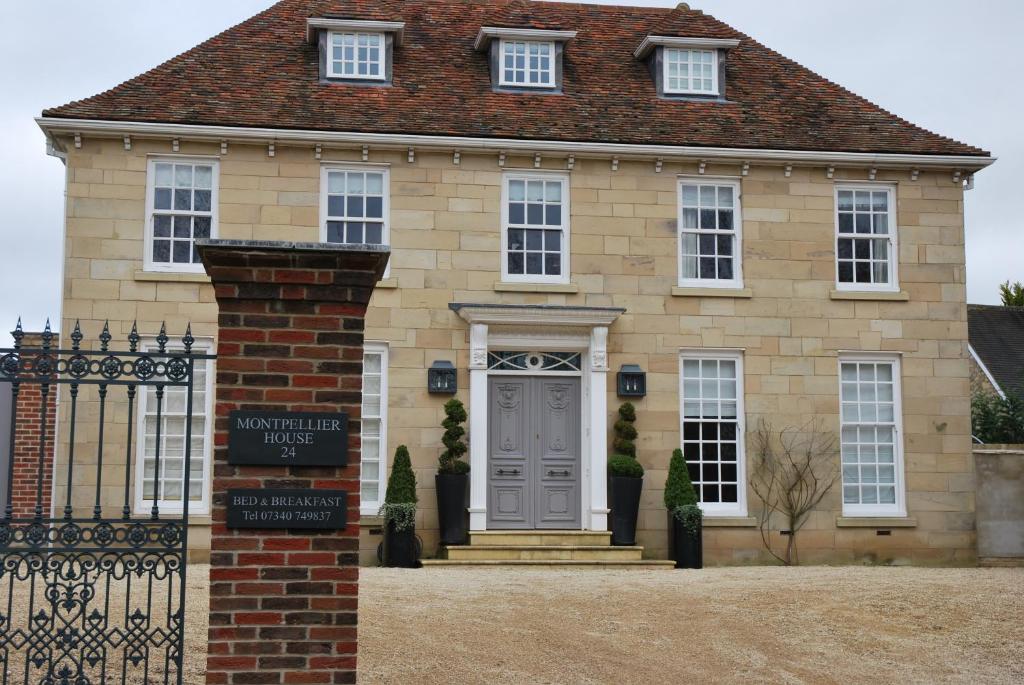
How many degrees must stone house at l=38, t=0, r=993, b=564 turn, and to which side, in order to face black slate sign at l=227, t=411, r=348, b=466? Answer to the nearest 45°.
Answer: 0° — it already faces it

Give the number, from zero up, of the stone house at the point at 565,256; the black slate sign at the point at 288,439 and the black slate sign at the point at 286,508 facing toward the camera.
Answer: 3

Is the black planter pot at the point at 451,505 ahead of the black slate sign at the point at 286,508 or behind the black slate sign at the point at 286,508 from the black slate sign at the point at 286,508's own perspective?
behind

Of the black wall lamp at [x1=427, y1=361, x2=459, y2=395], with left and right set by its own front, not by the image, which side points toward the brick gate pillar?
front

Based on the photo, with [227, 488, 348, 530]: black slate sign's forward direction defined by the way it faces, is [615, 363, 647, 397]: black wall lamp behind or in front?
behind

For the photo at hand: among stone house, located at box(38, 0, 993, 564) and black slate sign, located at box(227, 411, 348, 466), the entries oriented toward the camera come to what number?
2

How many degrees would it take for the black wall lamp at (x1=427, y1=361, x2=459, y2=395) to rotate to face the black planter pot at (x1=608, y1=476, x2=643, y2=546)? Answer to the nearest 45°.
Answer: approximately 90° to its left

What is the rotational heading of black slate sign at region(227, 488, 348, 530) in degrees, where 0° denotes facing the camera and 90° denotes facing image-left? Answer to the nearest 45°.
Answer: approximately 0°

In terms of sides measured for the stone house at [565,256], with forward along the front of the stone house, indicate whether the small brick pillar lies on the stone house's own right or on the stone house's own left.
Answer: on the stone house's own right

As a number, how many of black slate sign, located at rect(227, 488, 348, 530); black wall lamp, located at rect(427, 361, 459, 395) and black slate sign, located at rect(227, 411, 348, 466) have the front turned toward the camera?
3

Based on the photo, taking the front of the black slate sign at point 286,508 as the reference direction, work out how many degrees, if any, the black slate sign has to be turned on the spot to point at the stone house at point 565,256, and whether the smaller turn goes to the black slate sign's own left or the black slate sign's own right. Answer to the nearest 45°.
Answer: approximately 180°

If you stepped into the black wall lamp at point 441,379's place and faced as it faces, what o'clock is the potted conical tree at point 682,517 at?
The potted conical tree is roughly at 9 o'clock from the black wall lamp.
